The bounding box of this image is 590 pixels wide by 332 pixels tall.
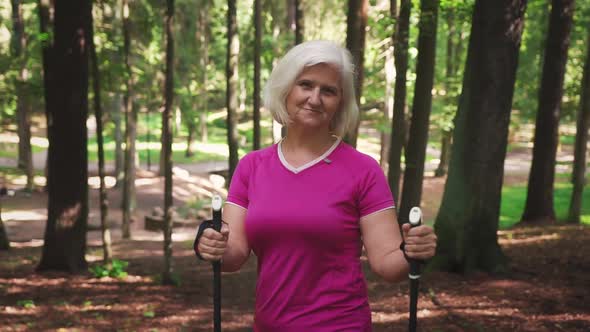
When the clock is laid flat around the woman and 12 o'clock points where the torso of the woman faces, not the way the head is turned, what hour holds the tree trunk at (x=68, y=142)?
The tree trunk is roughly at 5 o'clock from the woman.

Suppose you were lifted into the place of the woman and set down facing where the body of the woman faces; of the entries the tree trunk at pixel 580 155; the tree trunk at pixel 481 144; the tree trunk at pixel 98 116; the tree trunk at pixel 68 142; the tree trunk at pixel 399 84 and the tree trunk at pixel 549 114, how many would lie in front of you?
0

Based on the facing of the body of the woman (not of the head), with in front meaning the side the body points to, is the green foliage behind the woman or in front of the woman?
behind

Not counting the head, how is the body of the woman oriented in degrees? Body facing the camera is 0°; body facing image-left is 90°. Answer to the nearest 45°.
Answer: approximately 0°

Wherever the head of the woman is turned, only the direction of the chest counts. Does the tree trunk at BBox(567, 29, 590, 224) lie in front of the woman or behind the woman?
behind

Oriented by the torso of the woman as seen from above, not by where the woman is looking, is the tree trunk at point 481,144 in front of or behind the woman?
behind

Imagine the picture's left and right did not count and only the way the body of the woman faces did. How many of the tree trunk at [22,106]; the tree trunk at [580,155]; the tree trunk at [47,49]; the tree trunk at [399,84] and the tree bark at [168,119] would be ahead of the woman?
0

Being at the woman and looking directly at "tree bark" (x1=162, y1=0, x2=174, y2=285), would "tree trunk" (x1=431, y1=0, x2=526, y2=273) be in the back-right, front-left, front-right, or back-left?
front-right

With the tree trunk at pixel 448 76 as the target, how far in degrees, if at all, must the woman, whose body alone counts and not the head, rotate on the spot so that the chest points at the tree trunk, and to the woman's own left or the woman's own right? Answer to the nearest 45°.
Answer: approximately 180°

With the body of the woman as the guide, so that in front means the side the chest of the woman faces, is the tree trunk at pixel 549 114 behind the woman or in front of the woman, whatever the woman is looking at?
behind

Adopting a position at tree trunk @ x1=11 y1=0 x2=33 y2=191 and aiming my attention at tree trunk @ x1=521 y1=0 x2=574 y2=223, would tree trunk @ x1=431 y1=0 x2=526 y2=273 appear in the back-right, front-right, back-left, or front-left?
front-right

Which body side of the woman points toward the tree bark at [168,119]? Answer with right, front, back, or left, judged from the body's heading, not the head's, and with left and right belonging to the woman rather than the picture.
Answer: back

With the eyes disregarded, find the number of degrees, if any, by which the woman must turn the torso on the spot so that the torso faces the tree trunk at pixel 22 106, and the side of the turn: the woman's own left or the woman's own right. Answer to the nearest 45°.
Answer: approximately 135° to the woman's own right

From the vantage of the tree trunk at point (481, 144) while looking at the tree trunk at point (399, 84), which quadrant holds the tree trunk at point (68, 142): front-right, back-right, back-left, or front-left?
front-left

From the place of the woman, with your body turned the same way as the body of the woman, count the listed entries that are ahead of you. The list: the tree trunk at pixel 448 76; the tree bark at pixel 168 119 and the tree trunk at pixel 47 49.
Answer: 0

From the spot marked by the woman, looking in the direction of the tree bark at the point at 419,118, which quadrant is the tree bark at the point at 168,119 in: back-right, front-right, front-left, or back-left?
front-left

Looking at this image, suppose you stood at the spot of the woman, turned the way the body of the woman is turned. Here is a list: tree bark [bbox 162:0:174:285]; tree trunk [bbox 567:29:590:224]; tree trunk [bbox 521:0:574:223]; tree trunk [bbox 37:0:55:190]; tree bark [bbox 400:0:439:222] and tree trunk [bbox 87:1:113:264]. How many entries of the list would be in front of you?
0

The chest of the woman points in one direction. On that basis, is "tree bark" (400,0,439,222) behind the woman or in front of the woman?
behind

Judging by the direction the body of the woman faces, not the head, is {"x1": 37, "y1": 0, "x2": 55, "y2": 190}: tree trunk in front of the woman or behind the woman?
behind

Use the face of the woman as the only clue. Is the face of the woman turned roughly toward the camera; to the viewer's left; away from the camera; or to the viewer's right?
toward the camera

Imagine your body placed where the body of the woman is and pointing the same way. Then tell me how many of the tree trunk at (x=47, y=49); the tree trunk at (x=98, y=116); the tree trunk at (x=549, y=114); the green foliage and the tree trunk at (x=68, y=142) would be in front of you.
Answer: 0
